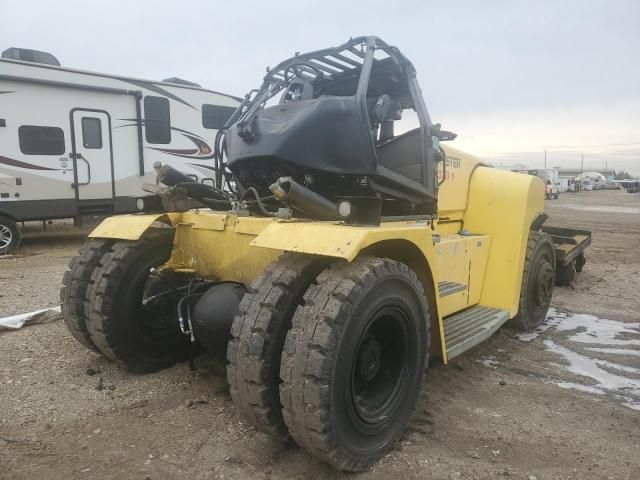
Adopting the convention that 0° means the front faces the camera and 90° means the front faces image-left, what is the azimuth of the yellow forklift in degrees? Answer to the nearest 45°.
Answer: approximately 45°

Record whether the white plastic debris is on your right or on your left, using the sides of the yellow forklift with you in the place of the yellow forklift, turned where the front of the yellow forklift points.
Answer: on your right
